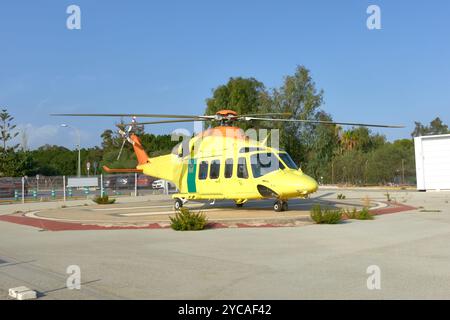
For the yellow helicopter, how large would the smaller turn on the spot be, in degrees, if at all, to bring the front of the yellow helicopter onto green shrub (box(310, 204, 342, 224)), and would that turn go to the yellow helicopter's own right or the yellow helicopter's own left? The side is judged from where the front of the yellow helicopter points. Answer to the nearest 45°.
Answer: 0° — it already faces it

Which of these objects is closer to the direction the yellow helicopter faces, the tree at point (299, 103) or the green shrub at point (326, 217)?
the green shrub

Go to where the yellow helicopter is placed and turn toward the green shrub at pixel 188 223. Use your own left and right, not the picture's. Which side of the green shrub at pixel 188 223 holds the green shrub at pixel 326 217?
left

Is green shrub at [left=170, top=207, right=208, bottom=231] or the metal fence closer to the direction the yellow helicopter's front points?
the green shrub

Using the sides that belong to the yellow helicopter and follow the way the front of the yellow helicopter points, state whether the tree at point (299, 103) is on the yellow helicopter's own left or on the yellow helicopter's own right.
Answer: on the yellow helicopter's own left

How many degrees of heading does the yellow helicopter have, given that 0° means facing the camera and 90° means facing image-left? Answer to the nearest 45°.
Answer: approximately 315°

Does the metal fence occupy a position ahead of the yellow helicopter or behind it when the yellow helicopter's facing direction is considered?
behind

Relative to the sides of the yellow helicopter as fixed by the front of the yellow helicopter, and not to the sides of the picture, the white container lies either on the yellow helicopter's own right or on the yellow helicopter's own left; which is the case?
on the yellow helicopter's own left

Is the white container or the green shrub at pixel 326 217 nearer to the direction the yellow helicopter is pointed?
the green shrub
